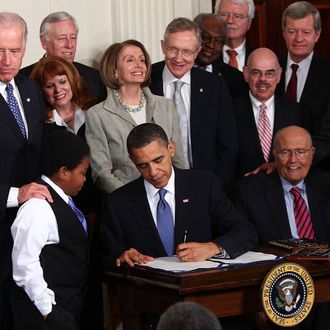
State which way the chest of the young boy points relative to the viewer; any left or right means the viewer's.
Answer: facing to the right of the viewer

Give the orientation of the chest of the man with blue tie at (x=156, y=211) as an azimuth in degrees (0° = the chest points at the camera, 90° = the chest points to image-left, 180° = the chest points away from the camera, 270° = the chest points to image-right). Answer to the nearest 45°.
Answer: approximately 0°

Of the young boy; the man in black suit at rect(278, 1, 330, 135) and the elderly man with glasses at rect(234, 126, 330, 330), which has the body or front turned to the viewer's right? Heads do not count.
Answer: the young boy

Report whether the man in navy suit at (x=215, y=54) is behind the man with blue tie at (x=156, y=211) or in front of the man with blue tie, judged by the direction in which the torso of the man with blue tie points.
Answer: behind

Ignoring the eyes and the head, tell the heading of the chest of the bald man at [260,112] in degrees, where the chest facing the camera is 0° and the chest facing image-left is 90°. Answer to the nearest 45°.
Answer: approximately 0°

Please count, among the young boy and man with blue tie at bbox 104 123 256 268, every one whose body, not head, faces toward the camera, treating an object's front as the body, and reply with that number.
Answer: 1
